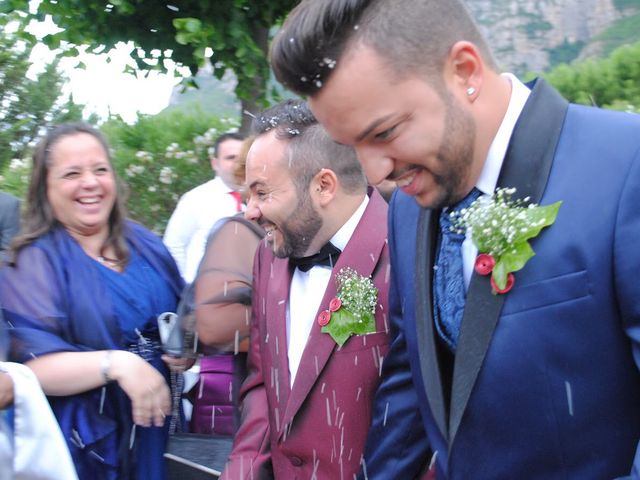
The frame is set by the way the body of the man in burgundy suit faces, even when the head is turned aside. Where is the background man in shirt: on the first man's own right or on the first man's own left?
on the first man's own right

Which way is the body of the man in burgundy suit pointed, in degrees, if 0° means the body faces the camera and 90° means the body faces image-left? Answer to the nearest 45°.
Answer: approximately 45°

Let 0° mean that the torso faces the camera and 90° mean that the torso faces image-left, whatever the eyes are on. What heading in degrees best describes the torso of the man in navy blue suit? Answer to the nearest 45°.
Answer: approximately 45°

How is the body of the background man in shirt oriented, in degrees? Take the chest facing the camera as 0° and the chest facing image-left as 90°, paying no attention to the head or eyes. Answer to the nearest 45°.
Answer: approximately 315°

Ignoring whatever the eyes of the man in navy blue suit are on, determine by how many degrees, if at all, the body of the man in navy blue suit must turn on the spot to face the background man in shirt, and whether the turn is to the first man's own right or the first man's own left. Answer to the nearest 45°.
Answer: approximately 90° to the first man's own right
